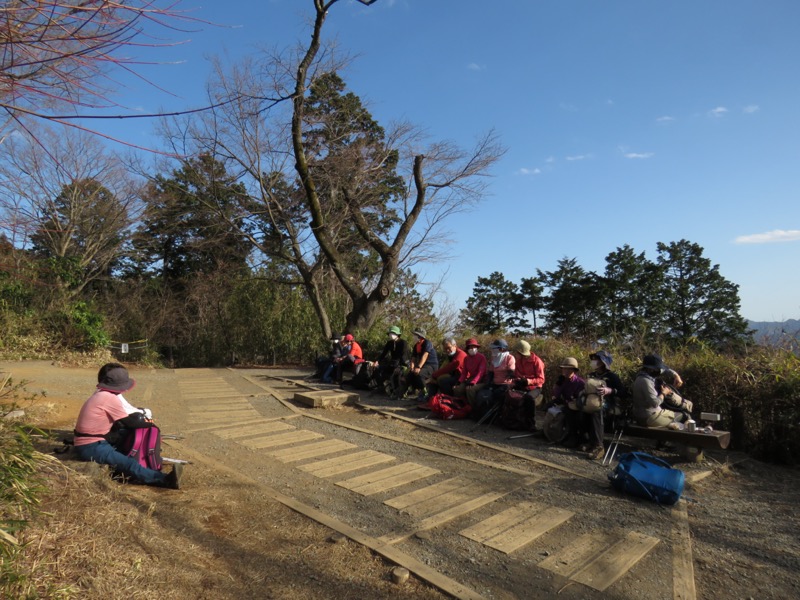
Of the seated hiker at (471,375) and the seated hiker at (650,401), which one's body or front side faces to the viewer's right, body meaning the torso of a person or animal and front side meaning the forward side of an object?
the seated hiker at (650,401)

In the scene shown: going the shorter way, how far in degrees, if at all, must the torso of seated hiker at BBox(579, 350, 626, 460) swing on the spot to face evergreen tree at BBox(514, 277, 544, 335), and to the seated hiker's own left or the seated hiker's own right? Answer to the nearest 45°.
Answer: approximately 135° to the seated hiker's own right

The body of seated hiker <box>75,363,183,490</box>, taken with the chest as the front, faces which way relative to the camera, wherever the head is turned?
to the viewer's right

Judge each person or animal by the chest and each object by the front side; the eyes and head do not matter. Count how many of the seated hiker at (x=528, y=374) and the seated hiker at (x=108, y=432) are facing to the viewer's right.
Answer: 1

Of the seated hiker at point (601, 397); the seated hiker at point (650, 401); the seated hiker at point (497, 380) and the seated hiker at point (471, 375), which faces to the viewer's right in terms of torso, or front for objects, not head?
the seated hiker at point (650, 401)

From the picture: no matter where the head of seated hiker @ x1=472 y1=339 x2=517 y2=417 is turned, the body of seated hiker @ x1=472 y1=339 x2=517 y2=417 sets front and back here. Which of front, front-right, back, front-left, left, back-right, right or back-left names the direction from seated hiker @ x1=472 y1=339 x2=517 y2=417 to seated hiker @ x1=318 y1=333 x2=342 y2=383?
right

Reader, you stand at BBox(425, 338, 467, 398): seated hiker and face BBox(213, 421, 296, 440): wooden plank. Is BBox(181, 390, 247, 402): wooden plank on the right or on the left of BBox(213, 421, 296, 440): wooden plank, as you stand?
right

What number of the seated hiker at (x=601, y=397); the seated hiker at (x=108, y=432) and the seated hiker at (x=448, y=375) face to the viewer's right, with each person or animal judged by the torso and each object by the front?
1
